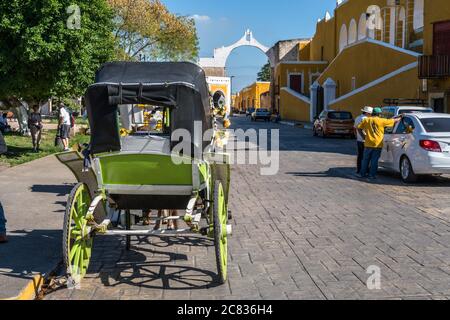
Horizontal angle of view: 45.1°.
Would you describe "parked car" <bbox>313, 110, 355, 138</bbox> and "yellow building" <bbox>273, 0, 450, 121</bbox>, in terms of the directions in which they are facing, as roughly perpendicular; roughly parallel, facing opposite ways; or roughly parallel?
roughly perpendicular

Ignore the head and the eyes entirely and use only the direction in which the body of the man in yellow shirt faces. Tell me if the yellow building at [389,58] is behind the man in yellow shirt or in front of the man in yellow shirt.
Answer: in front

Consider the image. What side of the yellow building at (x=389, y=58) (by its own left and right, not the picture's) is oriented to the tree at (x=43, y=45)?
front

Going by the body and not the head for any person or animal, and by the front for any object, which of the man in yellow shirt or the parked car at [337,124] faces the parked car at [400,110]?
the man in yellow shirt

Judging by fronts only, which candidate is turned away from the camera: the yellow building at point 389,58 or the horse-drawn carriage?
the horse-drawn carriage

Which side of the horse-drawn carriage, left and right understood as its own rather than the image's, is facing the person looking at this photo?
back

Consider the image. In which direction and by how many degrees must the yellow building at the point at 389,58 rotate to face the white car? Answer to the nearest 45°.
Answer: approximately 45° to its left

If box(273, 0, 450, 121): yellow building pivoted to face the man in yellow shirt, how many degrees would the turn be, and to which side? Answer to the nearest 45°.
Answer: approximately 45° to its left

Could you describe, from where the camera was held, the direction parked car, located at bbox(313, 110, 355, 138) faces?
facing away from the viewer and to the left of the viewer
